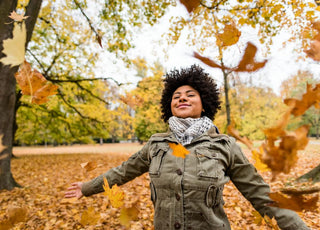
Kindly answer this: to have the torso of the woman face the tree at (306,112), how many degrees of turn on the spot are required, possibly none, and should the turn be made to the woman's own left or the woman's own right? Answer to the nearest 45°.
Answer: approximately 135° to the woman's own left

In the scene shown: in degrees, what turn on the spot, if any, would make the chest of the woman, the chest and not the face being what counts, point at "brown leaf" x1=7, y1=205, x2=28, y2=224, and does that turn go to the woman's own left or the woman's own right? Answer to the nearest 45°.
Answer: approximately 90° to the woman's own right

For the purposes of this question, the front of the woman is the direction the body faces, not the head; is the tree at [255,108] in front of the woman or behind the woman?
behind

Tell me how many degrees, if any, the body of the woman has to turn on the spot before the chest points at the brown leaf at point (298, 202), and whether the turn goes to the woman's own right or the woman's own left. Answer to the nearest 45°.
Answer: approximately 45° to the woman's own left

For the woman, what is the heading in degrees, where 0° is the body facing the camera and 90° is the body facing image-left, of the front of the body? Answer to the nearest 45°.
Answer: approximately 0°

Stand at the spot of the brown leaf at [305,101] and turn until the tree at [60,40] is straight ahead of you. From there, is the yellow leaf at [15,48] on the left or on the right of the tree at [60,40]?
left

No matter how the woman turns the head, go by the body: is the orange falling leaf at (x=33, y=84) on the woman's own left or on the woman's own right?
on the woman's own right
